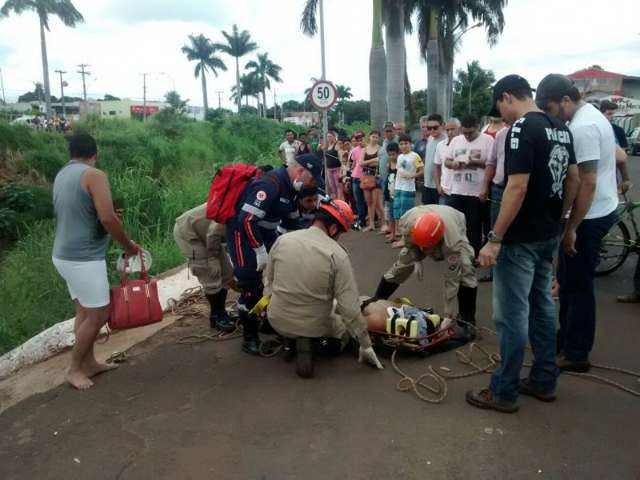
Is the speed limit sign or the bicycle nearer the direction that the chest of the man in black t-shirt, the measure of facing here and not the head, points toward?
the speed limit sign

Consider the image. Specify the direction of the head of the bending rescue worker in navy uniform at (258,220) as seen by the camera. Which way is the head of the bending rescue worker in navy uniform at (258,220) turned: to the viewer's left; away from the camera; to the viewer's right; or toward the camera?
to the viewer's right

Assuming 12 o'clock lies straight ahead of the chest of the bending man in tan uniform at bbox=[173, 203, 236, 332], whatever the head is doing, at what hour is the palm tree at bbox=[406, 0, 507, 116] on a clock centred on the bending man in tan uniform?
The palm tree is roughly at 10 o'clock from the bending man in tan uniform.

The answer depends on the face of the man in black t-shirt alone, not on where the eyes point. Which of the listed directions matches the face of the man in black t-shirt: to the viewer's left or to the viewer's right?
to the viewer's left

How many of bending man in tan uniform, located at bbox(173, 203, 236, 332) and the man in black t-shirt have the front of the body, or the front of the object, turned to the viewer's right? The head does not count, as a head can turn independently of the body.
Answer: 1

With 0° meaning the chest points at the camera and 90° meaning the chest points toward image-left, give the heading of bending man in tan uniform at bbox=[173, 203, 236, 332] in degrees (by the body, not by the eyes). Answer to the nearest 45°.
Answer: approximately 270°

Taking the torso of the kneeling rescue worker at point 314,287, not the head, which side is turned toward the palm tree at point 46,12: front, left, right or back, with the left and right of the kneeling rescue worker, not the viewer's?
left
